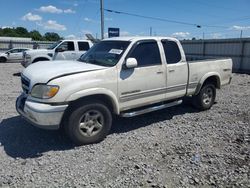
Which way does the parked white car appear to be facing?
to the viewer's left

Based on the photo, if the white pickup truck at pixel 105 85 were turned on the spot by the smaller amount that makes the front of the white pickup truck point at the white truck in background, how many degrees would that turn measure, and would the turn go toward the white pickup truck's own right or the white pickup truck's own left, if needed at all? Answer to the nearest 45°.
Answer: approximately 135° to the white pickup truck's own right

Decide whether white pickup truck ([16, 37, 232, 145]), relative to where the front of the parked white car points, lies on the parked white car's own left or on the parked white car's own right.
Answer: on the parked white car's own left

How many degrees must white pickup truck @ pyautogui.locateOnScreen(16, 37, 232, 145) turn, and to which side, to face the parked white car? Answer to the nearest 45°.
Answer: approximately 90° to its right

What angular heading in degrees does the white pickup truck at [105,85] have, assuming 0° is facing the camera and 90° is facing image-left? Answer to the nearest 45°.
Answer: approximately 45°
